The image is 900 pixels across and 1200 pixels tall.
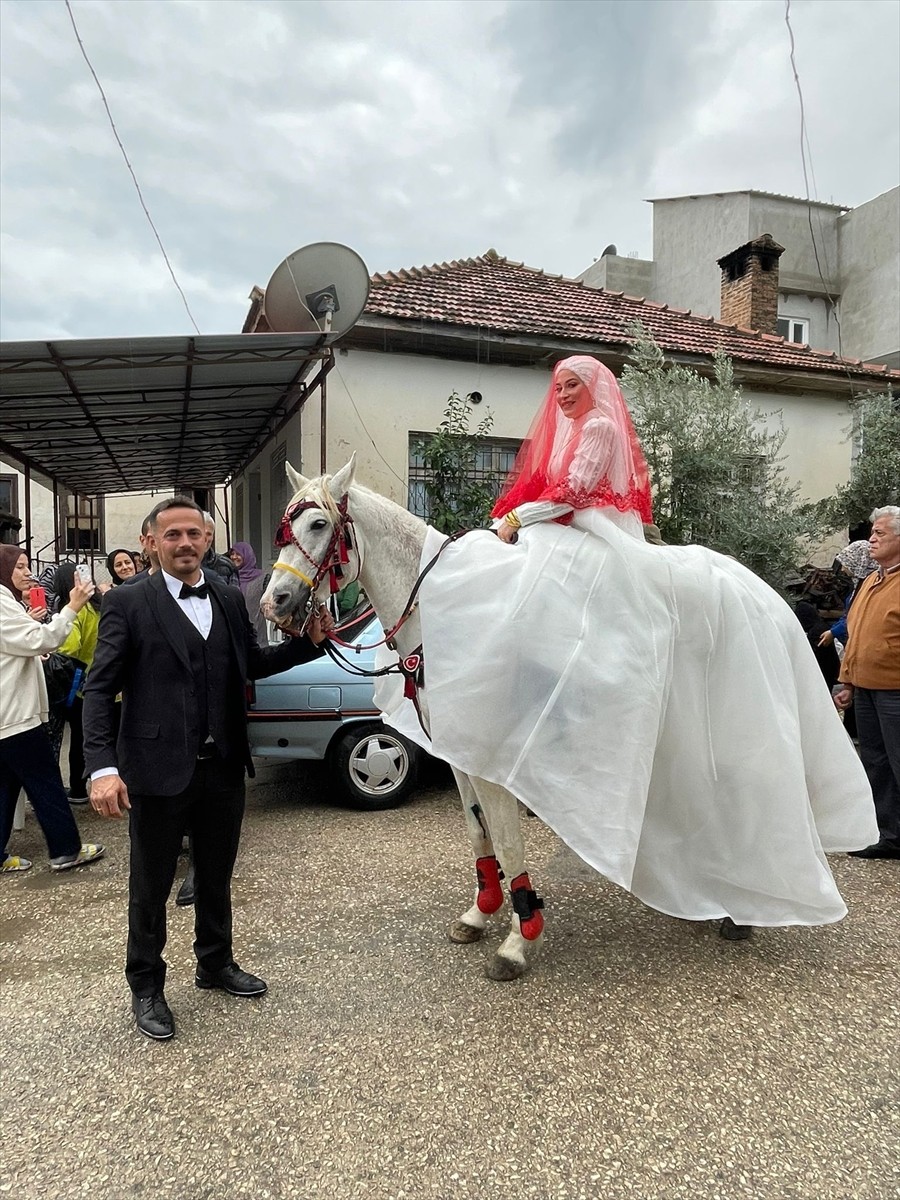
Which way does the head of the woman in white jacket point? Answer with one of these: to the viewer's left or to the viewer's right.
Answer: to the viewer's right

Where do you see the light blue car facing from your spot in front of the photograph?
facing to the right of the viewer

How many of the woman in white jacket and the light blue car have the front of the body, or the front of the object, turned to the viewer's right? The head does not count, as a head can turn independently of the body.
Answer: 2

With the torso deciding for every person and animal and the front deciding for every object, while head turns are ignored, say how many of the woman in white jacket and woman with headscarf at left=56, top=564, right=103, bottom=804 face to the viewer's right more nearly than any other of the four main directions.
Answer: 2

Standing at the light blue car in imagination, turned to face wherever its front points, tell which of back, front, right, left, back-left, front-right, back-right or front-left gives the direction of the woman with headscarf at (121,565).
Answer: back

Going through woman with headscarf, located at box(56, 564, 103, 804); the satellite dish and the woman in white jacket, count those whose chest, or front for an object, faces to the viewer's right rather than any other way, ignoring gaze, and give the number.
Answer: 2

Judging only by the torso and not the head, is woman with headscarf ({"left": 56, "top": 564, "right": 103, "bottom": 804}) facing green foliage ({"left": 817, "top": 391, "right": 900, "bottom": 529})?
yes

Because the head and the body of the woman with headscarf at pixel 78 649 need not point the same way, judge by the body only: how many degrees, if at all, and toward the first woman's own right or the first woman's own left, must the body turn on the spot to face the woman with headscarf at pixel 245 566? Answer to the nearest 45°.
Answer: approximately 45° to the first woman's own left

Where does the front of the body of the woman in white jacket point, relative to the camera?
to the viewer's right

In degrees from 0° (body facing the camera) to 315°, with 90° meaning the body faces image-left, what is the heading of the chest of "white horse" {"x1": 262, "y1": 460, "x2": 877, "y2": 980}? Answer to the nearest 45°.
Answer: approximately 45°

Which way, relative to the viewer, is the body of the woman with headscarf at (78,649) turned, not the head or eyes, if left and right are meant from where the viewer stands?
facing to the right of the viewer

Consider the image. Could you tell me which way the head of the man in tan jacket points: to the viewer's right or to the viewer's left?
to the viewer's left
